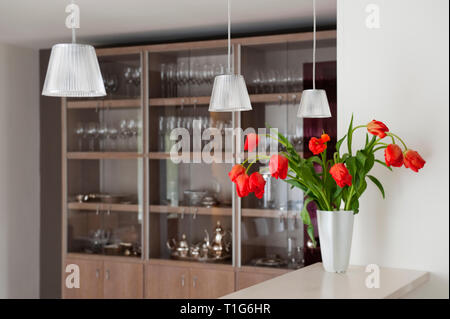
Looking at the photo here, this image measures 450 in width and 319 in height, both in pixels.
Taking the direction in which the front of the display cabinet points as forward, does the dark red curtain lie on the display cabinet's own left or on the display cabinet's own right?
on the display cabinet's own left

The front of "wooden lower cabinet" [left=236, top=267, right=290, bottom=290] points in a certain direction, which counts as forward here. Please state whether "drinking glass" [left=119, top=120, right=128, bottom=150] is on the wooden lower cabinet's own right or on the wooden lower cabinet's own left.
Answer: on the wooden lower cabinet's own right

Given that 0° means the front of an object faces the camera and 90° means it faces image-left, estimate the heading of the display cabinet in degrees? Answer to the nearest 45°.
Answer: approximately 45°

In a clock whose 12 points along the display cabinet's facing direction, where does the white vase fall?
The white vase is roughly at 10 o'clock from the display cabinet.

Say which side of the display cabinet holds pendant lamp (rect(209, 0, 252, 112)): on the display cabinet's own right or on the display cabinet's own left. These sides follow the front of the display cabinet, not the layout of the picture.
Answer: on the display cabinet's own left

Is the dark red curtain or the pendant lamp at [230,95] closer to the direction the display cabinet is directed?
the pendant lamp
